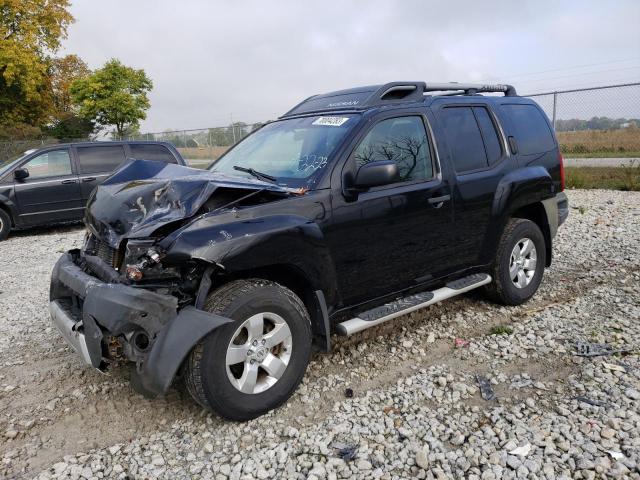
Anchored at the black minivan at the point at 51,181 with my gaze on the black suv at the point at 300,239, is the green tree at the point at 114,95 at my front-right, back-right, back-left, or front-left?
back-left

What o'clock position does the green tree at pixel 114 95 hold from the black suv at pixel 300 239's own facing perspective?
The green tree is roughly at 4 o'clock from the black suv.

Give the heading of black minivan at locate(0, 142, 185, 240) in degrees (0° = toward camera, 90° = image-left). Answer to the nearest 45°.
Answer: approximately 90°

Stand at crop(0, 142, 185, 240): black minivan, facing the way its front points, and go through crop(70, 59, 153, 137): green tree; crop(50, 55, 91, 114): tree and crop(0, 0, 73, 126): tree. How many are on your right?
3

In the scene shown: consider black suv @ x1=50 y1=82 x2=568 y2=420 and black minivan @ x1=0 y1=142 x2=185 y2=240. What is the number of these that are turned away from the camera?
0

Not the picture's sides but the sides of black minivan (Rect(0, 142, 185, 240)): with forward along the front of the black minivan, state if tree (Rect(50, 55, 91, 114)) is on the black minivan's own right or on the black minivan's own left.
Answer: on the black minivan's own right

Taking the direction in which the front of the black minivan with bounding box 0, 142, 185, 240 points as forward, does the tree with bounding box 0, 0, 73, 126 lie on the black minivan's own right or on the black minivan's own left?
on the black minivan's own right

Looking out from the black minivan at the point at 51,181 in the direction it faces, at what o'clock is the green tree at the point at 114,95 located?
The green tree is roughly at 3 o'clock from the black minivan.

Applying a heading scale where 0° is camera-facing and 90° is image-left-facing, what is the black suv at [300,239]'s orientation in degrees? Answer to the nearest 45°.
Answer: approximately 45°

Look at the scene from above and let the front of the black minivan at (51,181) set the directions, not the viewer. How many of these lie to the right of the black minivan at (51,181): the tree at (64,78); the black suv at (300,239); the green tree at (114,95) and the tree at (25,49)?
3

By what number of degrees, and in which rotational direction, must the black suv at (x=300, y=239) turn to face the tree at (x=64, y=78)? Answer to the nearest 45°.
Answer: approximately 90° to its right
